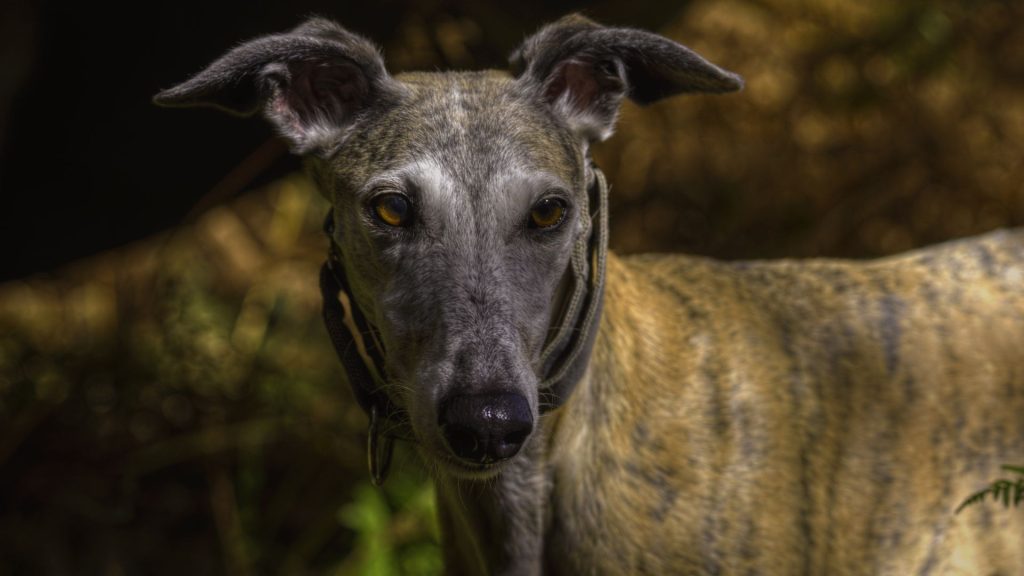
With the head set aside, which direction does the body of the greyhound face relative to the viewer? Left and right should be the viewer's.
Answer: facing the viewer and to the left of the viewer
